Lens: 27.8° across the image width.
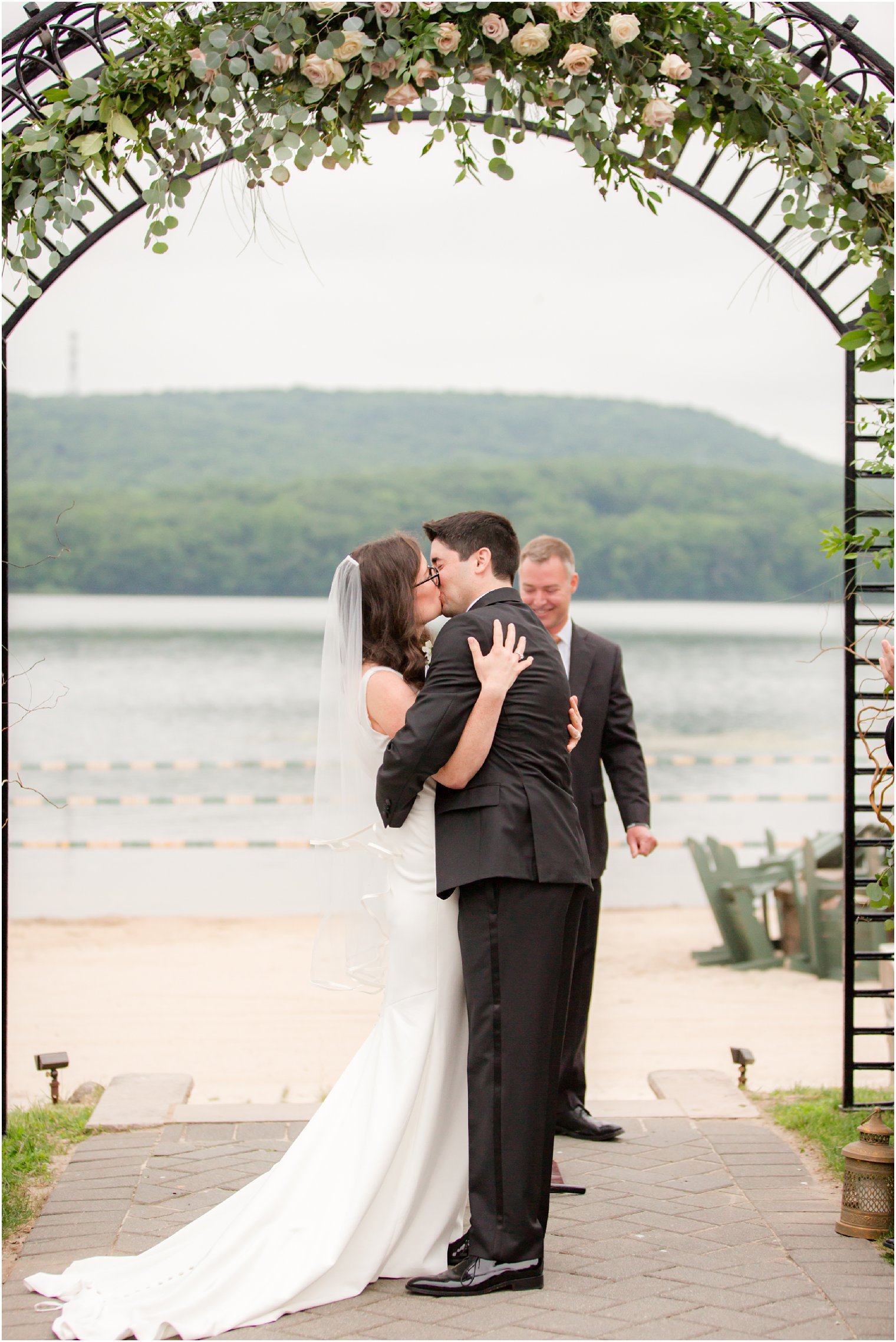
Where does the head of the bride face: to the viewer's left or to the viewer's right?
to the viewer's right

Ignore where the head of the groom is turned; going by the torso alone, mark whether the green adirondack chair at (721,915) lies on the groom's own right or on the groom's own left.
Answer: on the groom's own right

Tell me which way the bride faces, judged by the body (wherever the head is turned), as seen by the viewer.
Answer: to the viewer's right

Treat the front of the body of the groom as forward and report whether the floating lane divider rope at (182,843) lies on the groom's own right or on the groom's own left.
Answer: on the groom's own right
